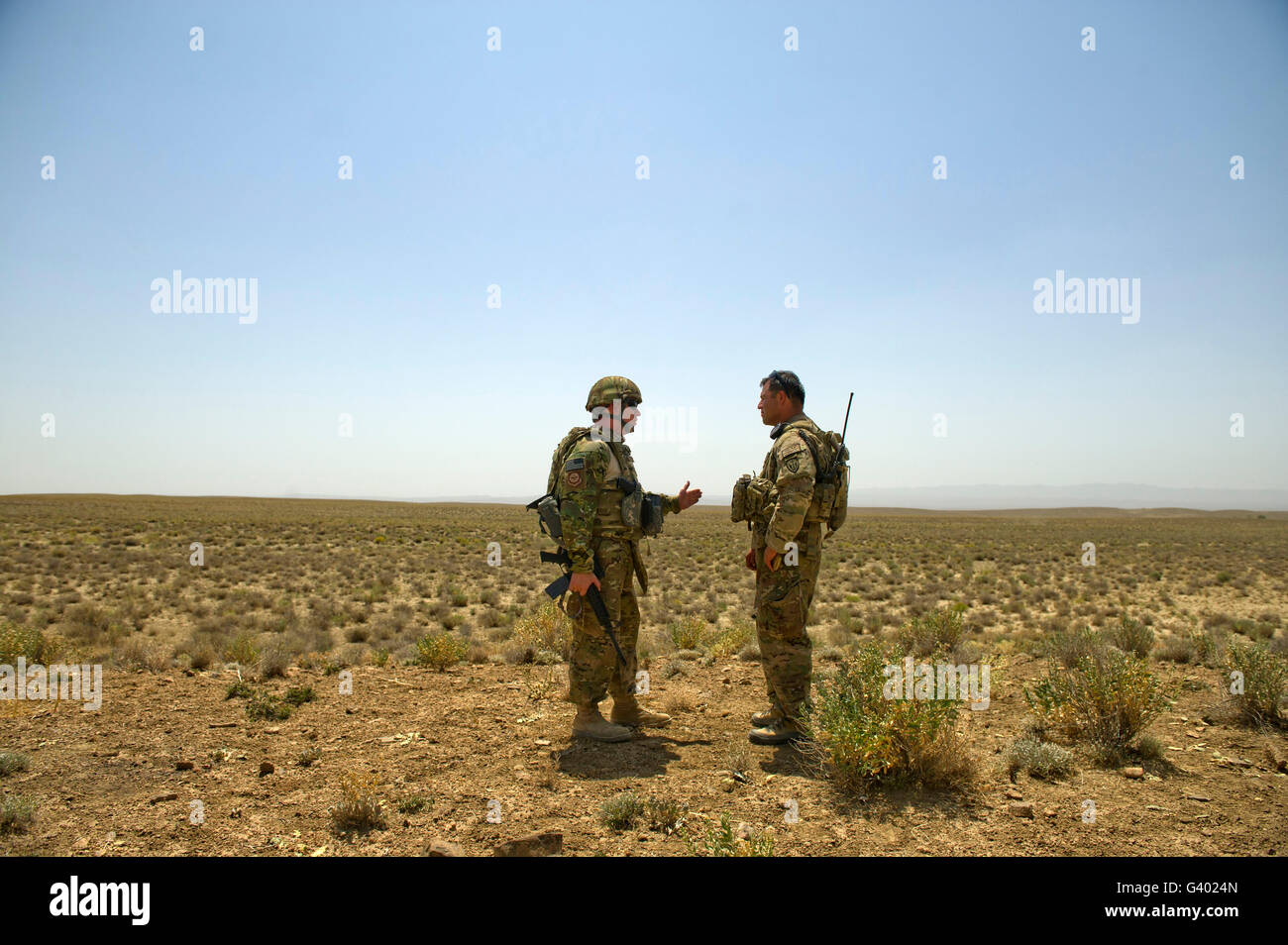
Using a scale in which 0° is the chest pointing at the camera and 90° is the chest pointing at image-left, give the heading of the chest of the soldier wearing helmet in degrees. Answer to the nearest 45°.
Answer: approximately 270°

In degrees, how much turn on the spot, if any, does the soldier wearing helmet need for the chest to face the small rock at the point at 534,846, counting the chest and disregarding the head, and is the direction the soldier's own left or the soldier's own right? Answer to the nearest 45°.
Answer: approximately 90° to the soldier's own right

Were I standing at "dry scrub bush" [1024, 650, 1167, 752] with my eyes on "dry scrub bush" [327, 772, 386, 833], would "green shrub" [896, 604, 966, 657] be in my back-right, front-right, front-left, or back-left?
back-right

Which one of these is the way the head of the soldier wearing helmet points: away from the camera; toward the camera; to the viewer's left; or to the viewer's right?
to the viewer's right

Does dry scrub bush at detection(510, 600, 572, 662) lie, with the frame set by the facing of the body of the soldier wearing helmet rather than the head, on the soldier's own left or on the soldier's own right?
on the soldier's own left

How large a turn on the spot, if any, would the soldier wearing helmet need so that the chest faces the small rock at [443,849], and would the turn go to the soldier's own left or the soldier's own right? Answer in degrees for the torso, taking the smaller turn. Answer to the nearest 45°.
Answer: approximately 90° to the soldier's own right

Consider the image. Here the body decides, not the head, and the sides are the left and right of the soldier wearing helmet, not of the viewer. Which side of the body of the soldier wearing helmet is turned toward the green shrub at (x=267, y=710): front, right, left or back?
back

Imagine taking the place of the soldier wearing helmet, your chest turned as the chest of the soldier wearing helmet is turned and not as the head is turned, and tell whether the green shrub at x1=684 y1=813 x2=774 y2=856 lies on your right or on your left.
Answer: on your right
